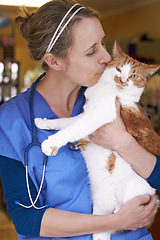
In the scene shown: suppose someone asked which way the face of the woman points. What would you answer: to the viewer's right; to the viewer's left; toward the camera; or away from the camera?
to the viewer's right

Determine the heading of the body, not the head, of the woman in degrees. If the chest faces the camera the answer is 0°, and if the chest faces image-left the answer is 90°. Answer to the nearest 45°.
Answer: approximately 315°

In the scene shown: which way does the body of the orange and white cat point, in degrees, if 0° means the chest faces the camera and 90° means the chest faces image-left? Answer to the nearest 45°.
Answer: approximately 45°
